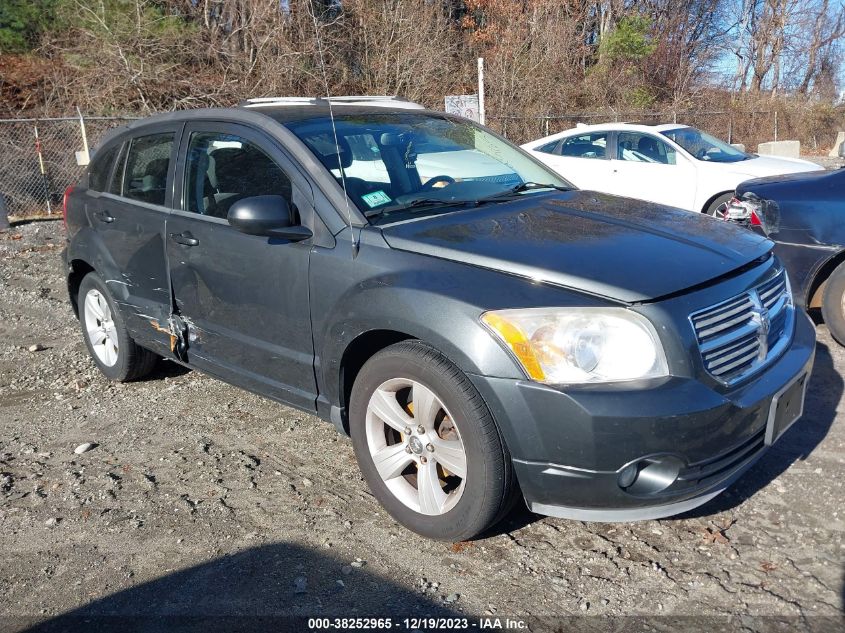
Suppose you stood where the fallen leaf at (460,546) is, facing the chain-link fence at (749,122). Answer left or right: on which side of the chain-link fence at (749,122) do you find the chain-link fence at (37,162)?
left

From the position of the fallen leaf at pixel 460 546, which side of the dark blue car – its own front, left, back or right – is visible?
right

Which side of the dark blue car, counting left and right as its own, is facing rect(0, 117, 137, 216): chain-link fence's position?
back

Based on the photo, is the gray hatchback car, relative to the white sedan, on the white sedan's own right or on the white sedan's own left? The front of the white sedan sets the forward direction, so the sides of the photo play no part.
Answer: on the white sedan's own right

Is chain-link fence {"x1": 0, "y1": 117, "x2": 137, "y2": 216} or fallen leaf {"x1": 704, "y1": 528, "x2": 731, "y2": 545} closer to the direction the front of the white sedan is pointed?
the fallen leaf

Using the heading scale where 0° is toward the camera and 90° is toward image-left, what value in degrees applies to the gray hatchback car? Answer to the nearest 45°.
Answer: approximately 315°

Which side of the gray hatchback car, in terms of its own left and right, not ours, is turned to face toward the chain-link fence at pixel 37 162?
back

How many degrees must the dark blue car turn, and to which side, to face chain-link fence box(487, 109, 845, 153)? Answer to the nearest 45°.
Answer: approximately 90° to its left

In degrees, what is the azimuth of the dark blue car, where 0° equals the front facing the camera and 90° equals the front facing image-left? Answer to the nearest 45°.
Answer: approximately 270°
